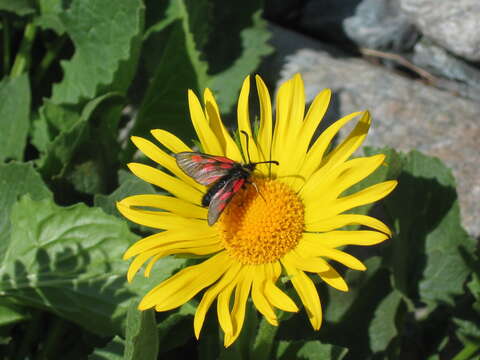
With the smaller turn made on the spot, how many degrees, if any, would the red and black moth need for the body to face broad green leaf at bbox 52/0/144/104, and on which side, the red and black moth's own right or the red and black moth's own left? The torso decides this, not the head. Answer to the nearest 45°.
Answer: approximately 90° to the red and black moth's own left

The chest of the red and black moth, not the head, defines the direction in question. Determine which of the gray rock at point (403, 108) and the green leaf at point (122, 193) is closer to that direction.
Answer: the gray rock

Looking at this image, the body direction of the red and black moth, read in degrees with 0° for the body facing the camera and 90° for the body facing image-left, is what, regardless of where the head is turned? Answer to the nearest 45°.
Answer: approximately 225°

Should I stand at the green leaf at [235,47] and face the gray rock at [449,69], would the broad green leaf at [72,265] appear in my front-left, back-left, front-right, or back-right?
back-right

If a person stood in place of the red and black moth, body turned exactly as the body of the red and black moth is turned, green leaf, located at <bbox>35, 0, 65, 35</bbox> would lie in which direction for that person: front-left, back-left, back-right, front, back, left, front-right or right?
left

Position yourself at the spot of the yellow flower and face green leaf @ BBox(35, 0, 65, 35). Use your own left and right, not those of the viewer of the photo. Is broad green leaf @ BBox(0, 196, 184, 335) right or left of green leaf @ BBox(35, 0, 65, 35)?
left

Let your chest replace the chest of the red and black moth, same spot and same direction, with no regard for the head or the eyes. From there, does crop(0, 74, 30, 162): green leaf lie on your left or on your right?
on your left

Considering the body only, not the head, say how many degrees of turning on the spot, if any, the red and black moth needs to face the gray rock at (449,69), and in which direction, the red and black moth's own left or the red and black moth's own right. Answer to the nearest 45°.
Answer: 0° — it already faces it
